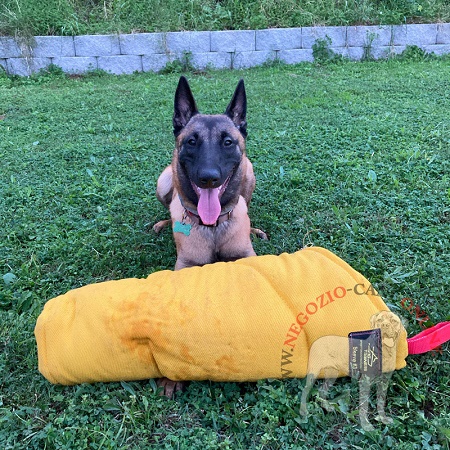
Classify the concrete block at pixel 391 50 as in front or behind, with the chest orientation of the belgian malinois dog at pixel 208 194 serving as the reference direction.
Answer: behind

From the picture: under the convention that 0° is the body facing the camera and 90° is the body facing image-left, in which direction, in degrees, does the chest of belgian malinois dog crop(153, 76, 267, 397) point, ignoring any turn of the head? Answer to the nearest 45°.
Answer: approximately 0°

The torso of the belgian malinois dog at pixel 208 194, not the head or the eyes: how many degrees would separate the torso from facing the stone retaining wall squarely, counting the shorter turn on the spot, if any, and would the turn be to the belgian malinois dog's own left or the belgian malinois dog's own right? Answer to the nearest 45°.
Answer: approximately 180°
